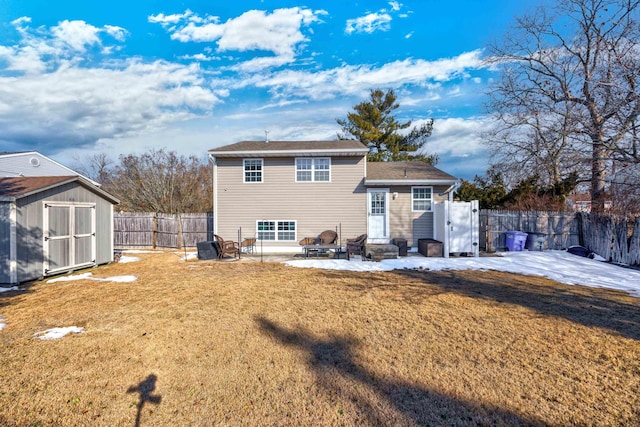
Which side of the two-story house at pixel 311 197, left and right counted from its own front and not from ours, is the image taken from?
back

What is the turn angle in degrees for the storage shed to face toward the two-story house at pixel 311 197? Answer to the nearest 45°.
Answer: approximately 45° to its left

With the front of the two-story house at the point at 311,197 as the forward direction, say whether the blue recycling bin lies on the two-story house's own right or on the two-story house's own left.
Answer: on the two-story house's own right

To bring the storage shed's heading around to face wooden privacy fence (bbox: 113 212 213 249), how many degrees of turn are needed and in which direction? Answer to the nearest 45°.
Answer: approximately 90° to its left

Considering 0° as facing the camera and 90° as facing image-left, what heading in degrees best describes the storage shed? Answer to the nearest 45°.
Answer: approximately 315°

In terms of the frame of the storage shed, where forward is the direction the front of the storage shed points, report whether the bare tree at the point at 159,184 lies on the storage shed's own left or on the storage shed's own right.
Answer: on the storage shed's own left

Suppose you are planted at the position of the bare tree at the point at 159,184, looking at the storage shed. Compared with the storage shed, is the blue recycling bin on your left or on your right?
left

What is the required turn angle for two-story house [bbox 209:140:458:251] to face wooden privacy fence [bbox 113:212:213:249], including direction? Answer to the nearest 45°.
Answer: approximately 90° to its left

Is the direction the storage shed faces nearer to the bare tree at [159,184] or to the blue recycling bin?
the blue recycling bin

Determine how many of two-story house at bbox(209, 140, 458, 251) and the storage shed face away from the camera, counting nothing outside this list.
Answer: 1
